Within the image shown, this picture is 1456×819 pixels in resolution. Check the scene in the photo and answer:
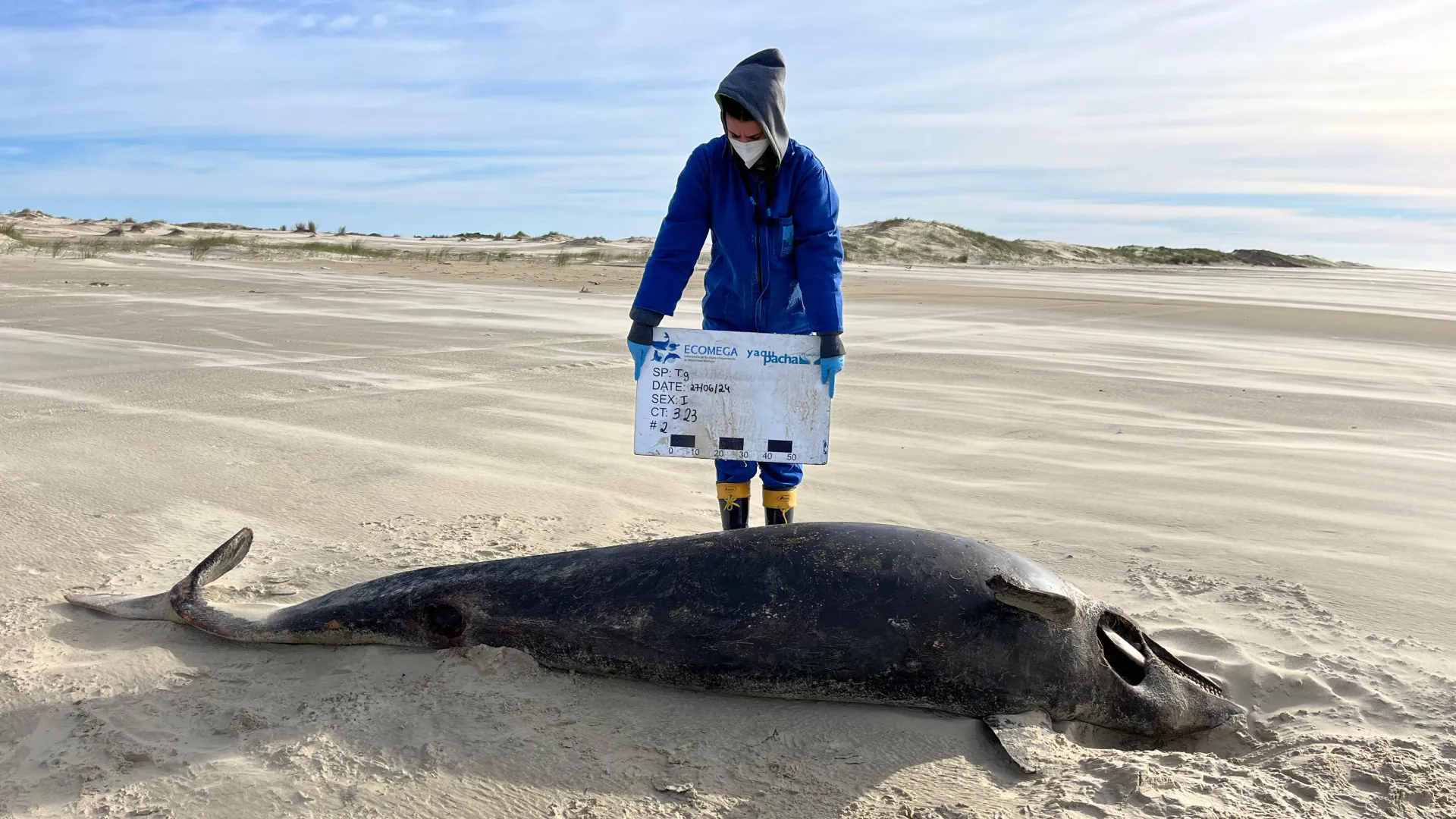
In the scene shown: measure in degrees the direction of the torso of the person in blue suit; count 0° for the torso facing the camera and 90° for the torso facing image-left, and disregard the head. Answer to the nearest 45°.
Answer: approximately 0°

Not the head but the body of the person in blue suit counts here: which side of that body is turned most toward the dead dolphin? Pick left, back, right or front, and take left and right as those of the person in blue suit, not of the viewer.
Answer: front
